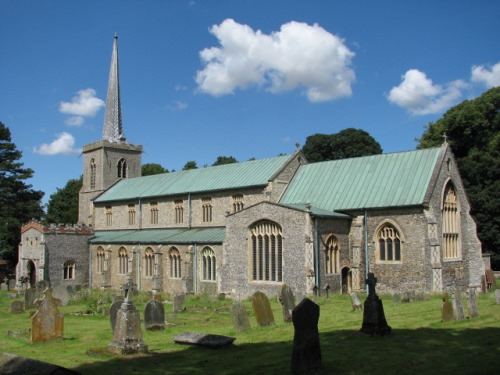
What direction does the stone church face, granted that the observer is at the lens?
facing the viewer and to the left of the viewer

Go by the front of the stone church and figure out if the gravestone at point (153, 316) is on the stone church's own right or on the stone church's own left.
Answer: on the stone church's own left

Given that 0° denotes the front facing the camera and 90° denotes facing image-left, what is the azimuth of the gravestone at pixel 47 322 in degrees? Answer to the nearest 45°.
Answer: approximately 0°

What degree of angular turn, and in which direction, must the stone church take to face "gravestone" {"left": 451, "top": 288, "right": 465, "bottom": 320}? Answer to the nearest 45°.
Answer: approximately 45° to its left

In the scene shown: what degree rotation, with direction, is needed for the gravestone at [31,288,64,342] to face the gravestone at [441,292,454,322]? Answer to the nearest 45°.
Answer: approximately 90° to its left

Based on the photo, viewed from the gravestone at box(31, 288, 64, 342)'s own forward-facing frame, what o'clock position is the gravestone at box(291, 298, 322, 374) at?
the gravestone at box(291, 298, 322, 374) is roughly at 11 o'clock from the gravestone at box(31, 288, 64, 342).

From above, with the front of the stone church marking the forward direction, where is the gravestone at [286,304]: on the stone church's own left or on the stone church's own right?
on the stone church's own left

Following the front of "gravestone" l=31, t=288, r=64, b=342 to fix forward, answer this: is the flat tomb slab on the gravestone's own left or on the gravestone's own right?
on the gravestone's own left

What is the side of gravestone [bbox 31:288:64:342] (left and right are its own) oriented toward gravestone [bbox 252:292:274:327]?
left
